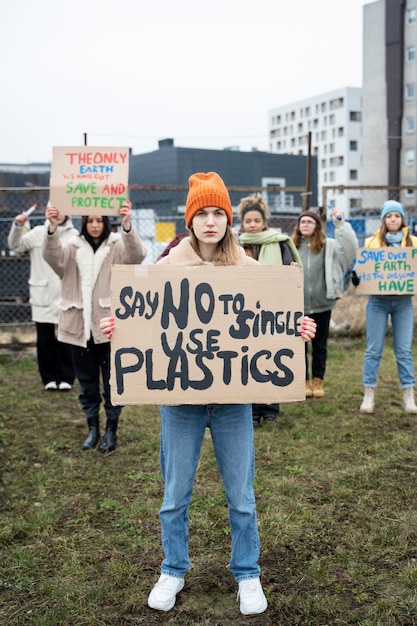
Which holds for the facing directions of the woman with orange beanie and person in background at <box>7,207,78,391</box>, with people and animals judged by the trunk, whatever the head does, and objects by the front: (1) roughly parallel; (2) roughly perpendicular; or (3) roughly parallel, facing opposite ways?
roughly parallel

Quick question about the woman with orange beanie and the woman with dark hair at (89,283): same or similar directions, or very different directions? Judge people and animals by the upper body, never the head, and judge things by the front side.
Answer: same or similar directions

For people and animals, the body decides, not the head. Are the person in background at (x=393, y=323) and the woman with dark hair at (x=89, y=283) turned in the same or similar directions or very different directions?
same or similar directions

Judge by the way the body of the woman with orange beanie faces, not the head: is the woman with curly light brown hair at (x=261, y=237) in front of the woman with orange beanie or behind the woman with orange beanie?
behind

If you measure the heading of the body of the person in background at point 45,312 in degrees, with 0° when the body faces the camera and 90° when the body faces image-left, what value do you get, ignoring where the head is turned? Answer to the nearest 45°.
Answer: approximately 0°

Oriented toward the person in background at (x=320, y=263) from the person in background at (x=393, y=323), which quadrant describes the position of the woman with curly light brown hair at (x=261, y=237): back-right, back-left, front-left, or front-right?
front-left

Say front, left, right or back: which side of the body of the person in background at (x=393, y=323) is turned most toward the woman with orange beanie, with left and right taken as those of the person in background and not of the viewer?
front

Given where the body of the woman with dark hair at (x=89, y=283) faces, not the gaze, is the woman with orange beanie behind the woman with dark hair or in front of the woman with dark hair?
in front

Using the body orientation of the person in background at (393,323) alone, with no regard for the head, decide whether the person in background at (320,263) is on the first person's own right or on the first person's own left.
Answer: on the first person's own right

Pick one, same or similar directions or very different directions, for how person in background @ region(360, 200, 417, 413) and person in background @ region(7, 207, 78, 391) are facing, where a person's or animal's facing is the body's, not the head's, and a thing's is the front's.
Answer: same or similar directions

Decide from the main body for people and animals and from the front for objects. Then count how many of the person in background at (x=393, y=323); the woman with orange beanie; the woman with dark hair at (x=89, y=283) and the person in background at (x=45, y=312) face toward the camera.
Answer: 4

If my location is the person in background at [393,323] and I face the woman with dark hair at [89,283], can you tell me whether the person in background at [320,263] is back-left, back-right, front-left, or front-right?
front-right

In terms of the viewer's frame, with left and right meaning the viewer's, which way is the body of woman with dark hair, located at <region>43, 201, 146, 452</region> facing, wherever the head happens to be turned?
facing the viewer

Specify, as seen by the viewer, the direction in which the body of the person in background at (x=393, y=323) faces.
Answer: toward the camera

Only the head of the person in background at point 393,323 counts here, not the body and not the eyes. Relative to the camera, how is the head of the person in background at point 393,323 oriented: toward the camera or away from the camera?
toward the camera
